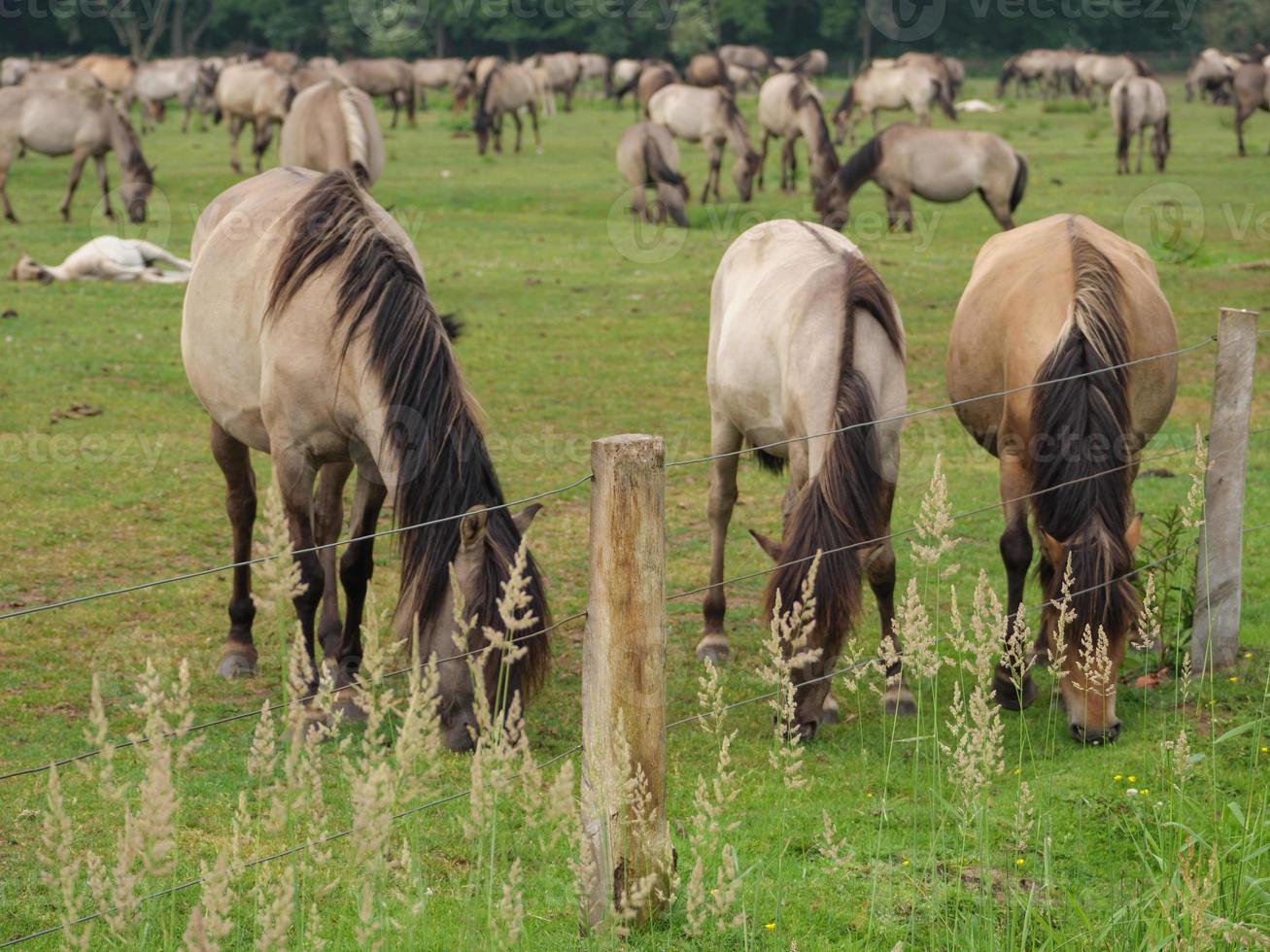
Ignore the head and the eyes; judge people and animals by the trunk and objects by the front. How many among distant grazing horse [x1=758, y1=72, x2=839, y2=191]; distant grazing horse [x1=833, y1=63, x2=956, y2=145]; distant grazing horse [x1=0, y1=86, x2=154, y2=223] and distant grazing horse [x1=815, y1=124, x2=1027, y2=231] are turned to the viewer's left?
2

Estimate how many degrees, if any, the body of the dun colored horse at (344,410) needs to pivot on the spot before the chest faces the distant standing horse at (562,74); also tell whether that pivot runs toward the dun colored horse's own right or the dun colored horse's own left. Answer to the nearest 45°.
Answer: approximately 135° to the dun colored horse's own left

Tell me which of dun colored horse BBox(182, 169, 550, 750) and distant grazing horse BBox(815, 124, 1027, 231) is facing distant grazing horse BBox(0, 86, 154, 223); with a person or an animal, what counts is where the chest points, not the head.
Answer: distant grazing horse BBox(815, 124, 1027, 231)

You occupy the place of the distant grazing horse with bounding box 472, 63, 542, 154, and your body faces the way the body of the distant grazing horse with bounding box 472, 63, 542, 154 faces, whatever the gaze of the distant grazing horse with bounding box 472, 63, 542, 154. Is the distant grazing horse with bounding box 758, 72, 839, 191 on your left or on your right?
on your left

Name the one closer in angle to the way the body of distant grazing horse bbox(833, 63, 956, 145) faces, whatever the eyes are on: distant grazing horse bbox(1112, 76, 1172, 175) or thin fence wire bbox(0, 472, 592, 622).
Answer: the thin fence wire

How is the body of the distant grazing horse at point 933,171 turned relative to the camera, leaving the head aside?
to the viewer's left

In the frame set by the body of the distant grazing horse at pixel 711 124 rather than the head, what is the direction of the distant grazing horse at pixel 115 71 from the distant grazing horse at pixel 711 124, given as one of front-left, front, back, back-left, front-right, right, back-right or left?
back

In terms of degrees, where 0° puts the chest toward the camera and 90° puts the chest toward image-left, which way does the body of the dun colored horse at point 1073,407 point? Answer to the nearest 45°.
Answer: approximately 0°

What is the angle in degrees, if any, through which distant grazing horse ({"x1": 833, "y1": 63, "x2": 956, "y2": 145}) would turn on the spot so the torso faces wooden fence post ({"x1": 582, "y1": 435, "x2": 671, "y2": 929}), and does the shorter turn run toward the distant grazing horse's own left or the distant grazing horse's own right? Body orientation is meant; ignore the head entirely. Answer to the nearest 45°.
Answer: approximately 90° to the distant grazing horse's own left

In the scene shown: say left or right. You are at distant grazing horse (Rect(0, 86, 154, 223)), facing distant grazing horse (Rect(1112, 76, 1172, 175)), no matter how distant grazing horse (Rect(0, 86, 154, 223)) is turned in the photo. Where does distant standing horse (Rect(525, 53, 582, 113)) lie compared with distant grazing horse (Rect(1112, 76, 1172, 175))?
left

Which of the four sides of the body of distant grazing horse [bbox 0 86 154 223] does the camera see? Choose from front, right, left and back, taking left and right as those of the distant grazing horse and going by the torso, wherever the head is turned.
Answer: right

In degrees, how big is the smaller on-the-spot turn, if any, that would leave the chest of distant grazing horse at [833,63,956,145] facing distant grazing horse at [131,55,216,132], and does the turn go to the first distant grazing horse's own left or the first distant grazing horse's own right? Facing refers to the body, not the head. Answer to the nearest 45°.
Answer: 0° — it already faces it
